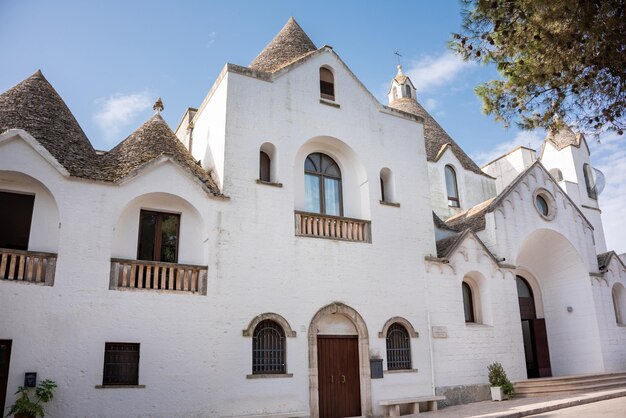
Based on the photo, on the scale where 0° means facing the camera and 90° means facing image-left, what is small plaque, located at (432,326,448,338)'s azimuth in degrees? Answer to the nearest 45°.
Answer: approximately 0°

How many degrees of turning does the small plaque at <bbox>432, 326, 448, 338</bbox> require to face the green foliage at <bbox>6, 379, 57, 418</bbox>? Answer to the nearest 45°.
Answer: approximately 45° to its right

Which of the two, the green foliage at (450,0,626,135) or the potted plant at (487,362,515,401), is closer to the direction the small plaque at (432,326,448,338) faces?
the green foliage

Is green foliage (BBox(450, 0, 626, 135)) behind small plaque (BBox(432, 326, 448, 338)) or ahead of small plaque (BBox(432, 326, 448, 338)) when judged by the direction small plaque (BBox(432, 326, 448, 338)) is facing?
ahead

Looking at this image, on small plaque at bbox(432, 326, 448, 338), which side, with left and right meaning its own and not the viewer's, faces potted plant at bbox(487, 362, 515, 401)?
left
